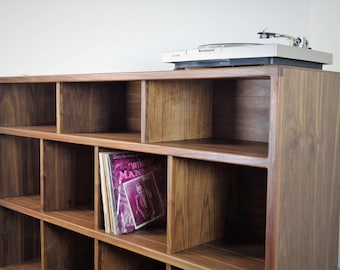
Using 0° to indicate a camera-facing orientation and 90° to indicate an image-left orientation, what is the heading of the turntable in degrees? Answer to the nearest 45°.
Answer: approximately 45°

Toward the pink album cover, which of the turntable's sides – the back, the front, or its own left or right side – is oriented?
right

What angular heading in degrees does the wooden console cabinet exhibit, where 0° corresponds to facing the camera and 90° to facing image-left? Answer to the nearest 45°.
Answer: approximately 45°
